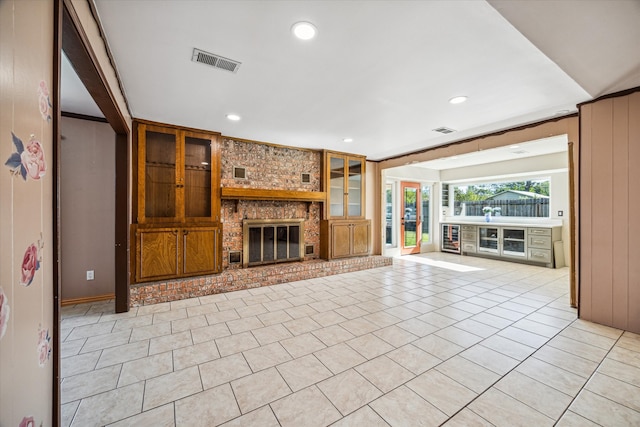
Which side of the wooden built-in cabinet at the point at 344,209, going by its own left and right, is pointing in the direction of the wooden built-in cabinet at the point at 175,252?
right

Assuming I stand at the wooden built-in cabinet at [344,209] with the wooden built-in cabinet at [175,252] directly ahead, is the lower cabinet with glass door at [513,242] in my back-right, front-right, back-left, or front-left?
back-left

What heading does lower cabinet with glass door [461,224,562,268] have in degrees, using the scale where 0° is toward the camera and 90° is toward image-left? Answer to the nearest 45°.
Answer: approximately 45°

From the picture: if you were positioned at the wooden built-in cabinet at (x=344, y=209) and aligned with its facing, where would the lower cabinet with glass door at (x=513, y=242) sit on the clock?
The lower cabinet with glass door is roughly at 10 o'clock from the wooden built-in cabinet.
